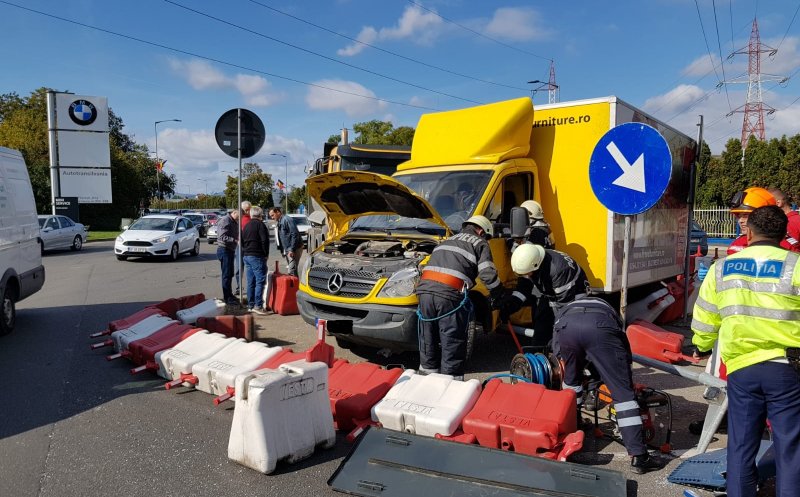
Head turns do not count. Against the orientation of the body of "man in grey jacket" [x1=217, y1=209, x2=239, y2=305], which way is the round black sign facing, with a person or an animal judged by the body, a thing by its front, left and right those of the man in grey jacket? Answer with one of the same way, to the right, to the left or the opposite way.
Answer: to the left

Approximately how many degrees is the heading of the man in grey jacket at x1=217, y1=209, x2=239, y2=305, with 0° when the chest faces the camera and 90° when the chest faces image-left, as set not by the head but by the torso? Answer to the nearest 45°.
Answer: approximately 270°

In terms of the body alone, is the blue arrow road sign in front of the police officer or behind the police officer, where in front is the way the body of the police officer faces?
in front

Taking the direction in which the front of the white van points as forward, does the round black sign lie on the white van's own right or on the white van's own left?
on the white van's own left

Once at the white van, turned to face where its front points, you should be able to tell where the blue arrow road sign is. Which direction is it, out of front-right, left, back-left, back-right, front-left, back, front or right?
left

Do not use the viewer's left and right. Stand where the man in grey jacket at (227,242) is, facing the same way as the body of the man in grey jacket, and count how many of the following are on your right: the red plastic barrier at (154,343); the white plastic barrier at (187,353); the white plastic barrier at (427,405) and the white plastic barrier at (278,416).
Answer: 4

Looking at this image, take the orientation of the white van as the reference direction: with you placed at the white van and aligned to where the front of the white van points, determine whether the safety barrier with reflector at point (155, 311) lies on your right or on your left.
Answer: on your left

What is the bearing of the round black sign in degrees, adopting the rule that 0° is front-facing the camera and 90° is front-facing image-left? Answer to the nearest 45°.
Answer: approximately 180°

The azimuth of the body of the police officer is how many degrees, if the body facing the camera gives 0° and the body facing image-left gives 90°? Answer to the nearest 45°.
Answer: approximately 180°

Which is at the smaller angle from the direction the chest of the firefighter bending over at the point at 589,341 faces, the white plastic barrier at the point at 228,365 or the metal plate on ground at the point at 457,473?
the white plastic barrier

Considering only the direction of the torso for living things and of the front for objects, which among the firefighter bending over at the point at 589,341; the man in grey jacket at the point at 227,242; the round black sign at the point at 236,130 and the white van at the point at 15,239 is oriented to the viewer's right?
the man in grey jacket

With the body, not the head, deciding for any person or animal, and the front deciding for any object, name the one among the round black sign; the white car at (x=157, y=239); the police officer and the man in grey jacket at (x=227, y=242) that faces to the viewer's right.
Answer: the man in grey jacket
